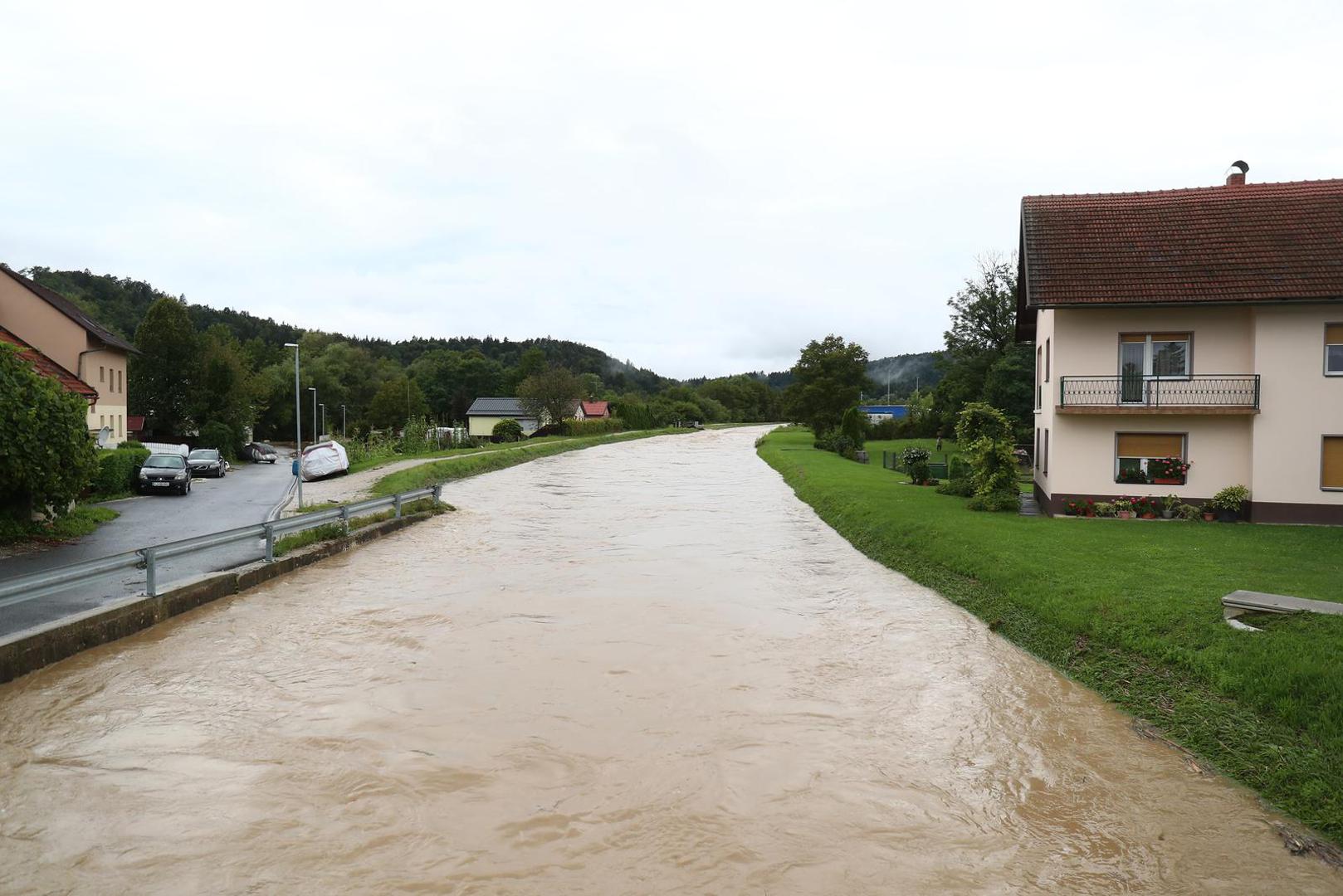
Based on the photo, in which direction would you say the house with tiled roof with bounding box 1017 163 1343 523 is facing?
toward the camera

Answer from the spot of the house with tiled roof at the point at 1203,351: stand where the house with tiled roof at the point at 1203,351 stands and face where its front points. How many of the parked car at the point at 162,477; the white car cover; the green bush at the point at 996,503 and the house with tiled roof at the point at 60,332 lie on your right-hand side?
4

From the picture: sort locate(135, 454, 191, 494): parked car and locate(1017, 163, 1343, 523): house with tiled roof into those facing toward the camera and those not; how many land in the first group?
2

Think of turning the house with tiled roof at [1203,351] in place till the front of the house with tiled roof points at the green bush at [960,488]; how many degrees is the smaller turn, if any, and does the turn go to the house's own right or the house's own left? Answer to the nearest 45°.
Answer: approximately 90° to the house's own right

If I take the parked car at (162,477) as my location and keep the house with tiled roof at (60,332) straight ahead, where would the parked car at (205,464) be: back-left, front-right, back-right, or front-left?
front-right

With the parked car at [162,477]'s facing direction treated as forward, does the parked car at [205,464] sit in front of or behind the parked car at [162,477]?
behind

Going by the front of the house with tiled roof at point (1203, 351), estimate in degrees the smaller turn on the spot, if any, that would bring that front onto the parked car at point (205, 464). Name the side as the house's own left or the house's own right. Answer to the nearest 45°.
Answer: approximately 90° to the house's own right

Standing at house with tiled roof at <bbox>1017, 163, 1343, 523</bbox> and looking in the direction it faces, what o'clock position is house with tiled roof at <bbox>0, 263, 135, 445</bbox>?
house with tiled roof at <bbox>0, 263, 135, 445</bbox> is roughly at 3 o'clock from house with tiled roof at <bbox>1017, 163, 1343, 523</bbox>.

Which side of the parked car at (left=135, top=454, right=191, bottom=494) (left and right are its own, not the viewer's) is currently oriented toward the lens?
front

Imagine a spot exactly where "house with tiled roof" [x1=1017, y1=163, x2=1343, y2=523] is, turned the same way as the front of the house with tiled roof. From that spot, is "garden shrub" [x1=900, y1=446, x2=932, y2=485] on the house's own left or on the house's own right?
on the house's own right

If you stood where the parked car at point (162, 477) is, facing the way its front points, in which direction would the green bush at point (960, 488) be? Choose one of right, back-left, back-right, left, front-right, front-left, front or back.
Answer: front-left

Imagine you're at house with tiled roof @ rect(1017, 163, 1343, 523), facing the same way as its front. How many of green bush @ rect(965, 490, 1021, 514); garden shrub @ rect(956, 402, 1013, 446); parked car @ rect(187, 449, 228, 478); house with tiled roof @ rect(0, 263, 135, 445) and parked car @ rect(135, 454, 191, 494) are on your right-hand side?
5

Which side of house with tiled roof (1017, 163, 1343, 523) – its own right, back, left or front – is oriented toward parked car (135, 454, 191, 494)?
right

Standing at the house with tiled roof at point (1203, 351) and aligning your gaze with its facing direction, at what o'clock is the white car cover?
The white car cover is roughly at 3 o'clock from the house with tiled roof.

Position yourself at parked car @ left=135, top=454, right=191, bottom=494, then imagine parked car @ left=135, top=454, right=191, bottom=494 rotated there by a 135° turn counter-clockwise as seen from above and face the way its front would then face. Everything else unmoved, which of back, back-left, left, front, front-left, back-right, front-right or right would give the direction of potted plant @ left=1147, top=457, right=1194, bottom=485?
right

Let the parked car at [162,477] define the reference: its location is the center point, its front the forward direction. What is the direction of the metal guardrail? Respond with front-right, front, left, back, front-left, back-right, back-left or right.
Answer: front
